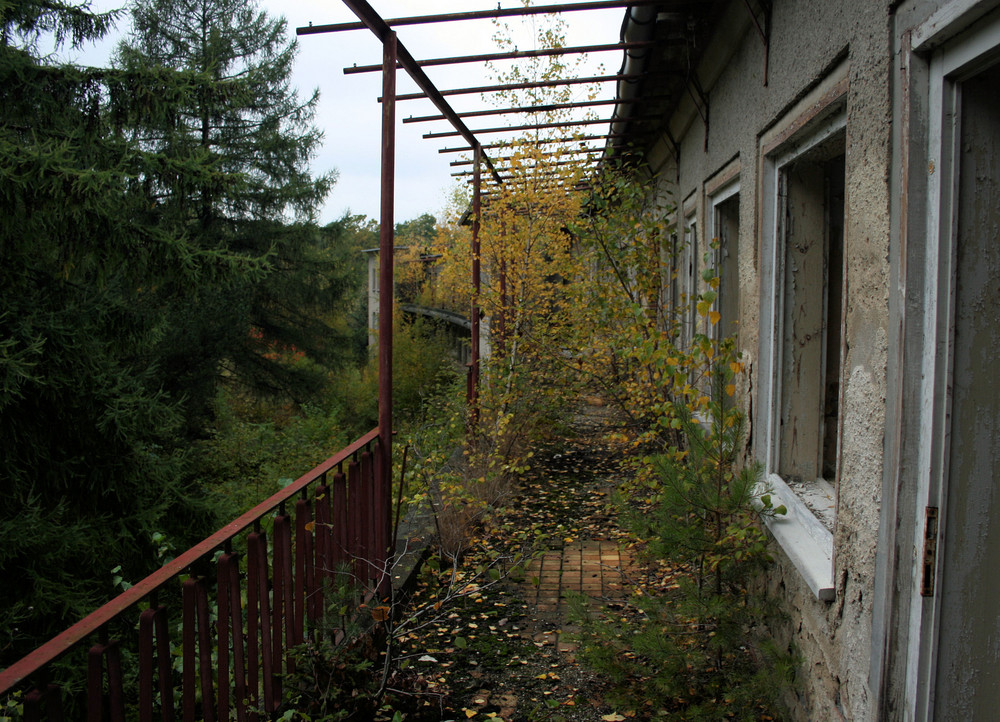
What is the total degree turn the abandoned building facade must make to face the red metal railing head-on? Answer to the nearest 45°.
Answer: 0° — it already faces it

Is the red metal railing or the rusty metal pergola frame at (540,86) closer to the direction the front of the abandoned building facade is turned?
the red metal railing

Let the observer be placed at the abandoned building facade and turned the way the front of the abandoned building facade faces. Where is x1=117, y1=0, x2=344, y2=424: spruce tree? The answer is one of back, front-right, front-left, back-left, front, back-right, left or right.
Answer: front-right

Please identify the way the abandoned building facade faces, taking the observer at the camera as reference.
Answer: facing to the left of the viewer

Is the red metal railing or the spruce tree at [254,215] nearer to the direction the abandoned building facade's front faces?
the red metal railing
